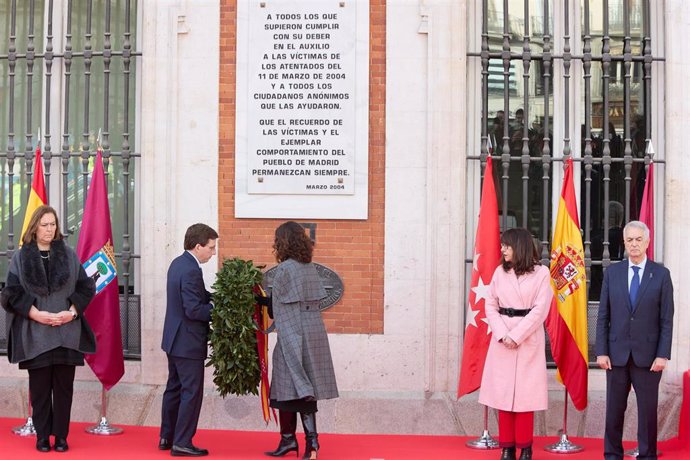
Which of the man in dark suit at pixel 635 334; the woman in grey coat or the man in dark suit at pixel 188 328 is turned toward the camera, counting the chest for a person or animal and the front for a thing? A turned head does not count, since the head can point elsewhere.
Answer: the man in dark suit at pixel 635 334

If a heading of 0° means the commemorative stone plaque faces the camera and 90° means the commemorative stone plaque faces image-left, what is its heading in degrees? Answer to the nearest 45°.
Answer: approximately 0°

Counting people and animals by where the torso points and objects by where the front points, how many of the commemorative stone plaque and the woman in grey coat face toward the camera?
1

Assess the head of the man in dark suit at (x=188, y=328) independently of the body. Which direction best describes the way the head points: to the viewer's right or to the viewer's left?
to the viewer's right

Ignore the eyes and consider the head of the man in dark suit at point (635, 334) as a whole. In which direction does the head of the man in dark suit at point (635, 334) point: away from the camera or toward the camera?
toward the camera

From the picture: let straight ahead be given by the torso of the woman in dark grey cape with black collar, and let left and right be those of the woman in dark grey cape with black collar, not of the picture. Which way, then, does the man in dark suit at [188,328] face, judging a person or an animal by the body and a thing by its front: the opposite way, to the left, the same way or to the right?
to the left

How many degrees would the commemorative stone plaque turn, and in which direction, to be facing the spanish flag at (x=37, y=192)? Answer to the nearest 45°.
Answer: approximately 90° to its right

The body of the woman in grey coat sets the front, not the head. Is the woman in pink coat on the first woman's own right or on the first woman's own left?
on the first woman's own right

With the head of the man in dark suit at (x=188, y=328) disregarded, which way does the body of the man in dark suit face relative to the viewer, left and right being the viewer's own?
facing to the right of the viewer

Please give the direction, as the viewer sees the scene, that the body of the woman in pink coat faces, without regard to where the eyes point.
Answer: toward the camera

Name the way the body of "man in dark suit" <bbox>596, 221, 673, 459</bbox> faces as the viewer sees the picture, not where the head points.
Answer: toward the camera

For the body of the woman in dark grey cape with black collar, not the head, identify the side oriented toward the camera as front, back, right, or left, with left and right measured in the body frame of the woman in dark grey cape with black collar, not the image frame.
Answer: front
